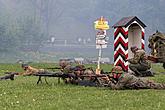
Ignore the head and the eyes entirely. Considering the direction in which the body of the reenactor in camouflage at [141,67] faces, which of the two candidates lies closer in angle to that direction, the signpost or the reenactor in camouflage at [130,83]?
the signpost

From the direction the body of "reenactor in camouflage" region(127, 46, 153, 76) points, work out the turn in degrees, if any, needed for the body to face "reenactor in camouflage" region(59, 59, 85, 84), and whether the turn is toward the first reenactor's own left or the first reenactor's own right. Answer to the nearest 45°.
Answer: approximately 45° to the first reenactor's own left

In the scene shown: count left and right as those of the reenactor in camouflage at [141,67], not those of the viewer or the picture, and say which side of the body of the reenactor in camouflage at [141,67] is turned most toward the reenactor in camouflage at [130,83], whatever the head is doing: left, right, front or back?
left

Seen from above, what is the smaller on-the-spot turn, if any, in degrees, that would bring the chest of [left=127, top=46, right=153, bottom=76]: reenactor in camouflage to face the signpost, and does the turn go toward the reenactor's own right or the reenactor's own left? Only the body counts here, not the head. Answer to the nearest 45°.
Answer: approximately 45° to the reenactor's own left

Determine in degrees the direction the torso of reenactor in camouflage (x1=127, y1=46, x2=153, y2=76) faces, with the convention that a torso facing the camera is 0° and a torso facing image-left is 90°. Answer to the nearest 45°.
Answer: approximately 90°

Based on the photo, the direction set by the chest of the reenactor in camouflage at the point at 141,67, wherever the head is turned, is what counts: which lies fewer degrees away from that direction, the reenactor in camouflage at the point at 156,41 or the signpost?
the signpost
